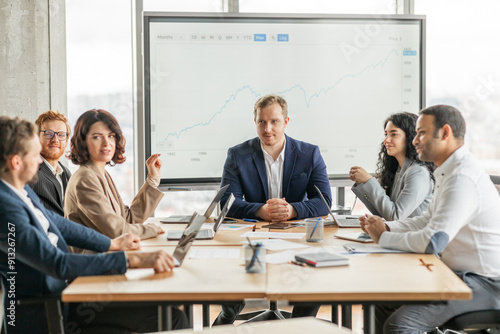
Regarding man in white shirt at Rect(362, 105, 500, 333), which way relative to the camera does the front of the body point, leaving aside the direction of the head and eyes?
to the viewer's left

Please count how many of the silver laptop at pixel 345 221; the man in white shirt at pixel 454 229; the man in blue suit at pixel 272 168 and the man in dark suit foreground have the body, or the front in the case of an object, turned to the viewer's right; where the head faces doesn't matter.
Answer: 2

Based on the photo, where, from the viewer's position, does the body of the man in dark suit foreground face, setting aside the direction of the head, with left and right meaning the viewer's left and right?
facing to the right of the viewer

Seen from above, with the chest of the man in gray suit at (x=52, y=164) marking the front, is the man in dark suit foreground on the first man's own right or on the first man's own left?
on the first man's own right

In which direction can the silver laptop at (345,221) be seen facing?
to the viewer's right

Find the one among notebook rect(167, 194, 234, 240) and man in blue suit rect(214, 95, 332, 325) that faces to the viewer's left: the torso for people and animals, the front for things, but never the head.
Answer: the notebook

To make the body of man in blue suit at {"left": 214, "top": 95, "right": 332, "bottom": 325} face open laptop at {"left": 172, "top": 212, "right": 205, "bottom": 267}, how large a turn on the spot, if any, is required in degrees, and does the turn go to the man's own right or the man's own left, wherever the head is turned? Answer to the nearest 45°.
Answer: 0° — they already face it

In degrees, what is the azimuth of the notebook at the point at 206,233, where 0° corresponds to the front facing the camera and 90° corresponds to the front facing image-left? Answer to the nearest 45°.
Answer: approximately 90°

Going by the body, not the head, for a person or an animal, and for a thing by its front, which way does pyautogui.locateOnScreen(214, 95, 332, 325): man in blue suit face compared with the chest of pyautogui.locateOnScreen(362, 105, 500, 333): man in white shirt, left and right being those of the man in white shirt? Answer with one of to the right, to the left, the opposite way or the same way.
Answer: to the left
